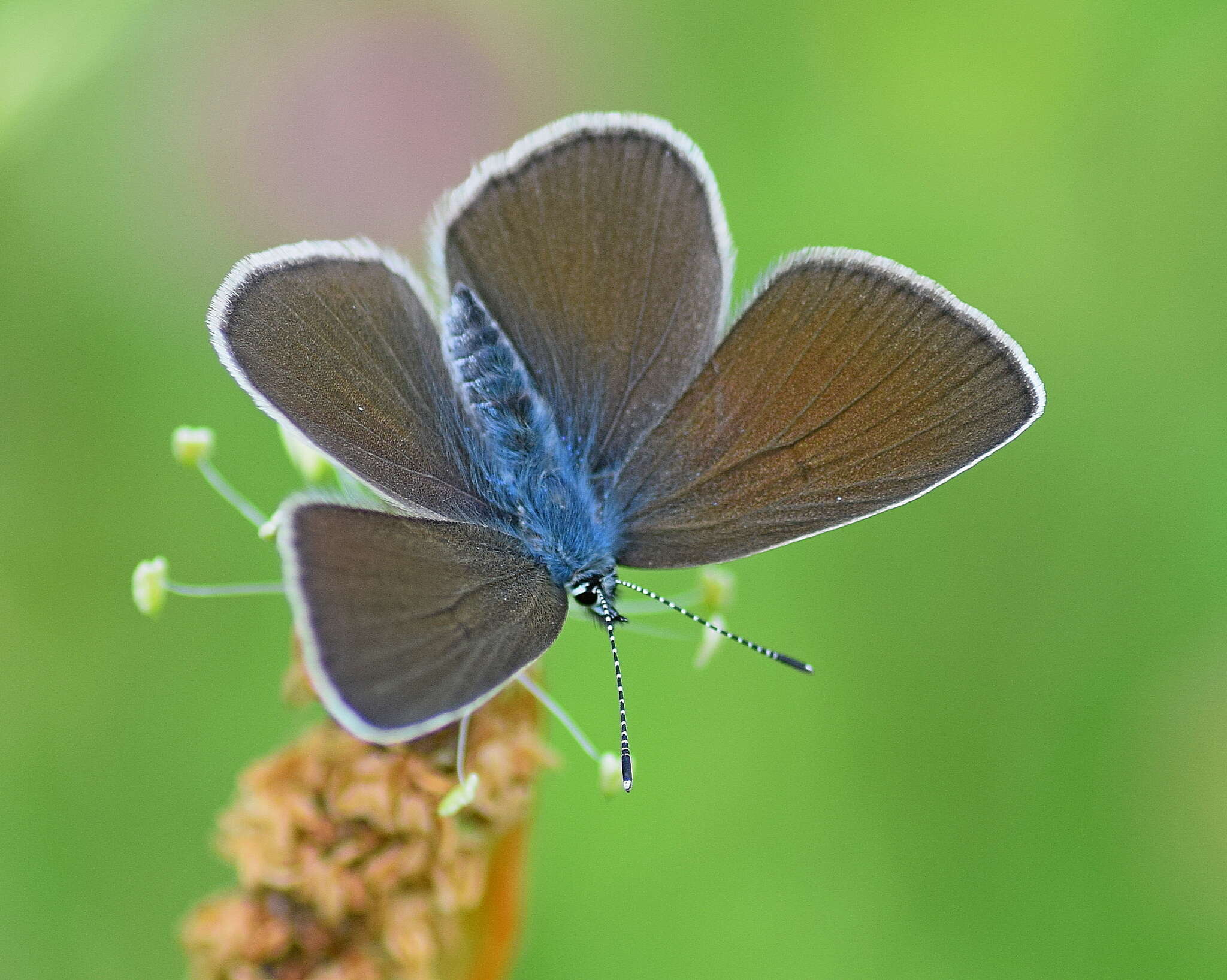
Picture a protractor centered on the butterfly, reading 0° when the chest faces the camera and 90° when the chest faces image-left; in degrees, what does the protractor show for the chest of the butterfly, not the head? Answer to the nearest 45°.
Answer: approximately 315°
